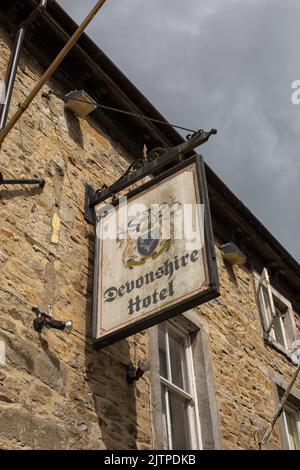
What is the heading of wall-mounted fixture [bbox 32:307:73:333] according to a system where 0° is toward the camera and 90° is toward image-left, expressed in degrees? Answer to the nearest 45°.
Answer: approximately 270°

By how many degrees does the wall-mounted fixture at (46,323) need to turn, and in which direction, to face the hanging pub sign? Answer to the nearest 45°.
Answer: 0° — it already faces it

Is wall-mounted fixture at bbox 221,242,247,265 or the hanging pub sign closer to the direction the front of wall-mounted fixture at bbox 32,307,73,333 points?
the hanging pub sign

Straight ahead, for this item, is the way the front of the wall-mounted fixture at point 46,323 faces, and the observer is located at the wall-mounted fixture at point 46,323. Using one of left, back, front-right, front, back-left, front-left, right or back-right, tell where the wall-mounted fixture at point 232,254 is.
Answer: front-left
